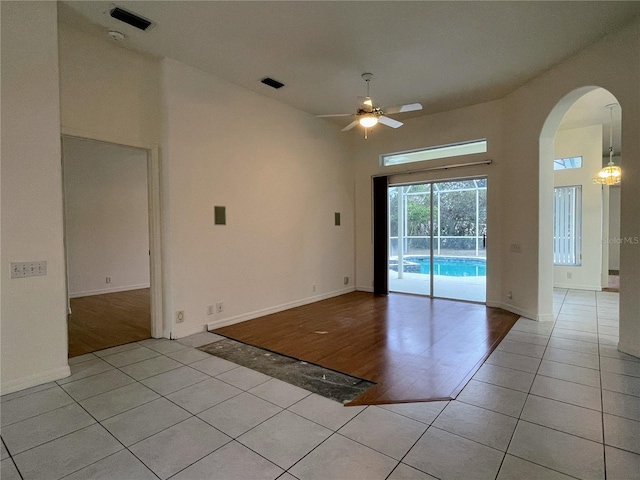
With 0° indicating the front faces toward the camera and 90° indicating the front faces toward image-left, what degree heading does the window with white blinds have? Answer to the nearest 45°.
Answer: approximately 0°

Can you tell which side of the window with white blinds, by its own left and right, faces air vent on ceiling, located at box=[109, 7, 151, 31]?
front

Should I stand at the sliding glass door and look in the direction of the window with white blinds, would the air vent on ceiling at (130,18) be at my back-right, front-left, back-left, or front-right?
back-right

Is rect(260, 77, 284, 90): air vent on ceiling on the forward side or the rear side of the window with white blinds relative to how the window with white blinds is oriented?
on the forward side

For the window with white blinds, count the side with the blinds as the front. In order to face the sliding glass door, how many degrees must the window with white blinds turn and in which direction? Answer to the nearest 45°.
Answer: approximately 45° to its right
